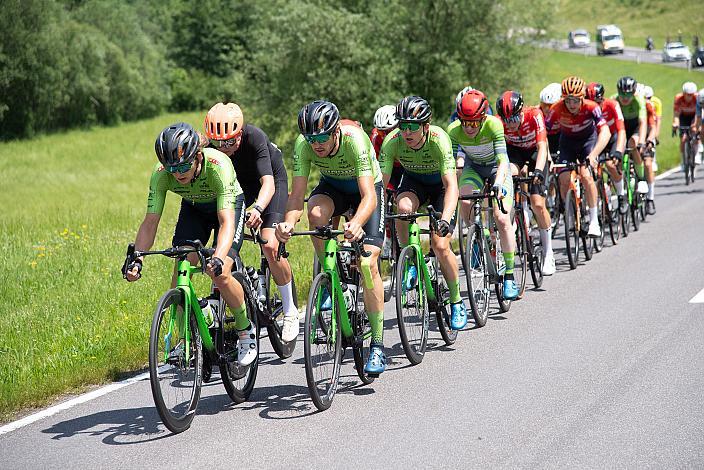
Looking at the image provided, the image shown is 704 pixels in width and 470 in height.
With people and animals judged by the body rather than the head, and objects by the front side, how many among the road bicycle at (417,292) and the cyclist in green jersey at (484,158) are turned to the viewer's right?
0

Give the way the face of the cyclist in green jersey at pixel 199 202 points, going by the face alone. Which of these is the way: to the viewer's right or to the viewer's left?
to the viewer's left

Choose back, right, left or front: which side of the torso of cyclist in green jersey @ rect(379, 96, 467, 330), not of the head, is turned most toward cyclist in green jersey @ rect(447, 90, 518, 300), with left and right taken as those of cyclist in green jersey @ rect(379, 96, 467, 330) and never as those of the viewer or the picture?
back

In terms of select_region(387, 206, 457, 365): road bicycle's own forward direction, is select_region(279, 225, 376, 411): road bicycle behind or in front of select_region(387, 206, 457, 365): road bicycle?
in front

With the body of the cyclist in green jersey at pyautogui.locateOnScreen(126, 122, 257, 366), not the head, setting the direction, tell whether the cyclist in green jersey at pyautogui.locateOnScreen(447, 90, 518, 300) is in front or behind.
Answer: behind

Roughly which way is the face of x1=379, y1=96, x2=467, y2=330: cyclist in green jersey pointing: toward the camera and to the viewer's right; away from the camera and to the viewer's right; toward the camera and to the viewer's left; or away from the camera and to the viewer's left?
toward the camera and to the viewer's left

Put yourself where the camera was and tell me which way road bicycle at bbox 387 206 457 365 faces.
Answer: facing the viewer and to the left of the viewer

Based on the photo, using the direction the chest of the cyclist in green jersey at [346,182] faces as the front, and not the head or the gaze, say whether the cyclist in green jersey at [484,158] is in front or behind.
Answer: behind

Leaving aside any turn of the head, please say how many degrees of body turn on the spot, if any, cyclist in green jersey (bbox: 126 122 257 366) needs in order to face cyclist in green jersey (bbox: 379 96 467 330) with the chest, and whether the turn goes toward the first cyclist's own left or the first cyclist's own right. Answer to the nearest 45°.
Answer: approximately 180°
